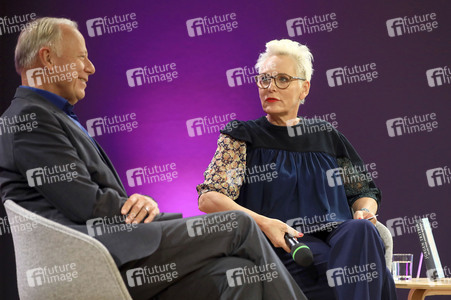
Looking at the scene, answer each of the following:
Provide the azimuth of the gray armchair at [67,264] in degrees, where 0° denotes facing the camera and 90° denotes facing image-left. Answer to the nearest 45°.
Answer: approximately 270°

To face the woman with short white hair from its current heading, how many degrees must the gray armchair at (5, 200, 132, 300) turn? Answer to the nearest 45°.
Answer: approximately 45° to its left

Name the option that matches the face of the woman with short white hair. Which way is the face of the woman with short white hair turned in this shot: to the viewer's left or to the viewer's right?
to the viewer's left

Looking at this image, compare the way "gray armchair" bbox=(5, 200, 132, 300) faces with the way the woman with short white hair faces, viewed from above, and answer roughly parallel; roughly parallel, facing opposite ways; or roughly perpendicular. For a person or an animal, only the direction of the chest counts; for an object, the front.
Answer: roughly perpendicular

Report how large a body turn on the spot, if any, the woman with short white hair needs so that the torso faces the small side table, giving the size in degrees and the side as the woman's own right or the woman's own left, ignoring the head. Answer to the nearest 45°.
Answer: approximately 135° to the woman's own left

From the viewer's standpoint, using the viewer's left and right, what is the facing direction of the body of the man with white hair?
facing to the right of the viewer

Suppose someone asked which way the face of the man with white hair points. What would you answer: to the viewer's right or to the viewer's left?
to the viewer's right

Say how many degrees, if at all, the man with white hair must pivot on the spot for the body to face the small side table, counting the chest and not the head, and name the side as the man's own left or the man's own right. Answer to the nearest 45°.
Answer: approximately 45° to the man's own left

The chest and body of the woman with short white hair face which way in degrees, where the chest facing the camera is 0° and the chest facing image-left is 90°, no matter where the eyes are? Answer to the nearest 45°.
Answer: approximately 0°
